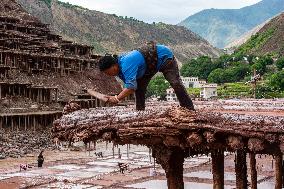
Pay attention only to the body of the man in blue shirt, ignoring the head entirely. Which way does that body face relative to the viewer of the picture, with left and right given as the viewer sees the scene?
facing to the left of the viewer
